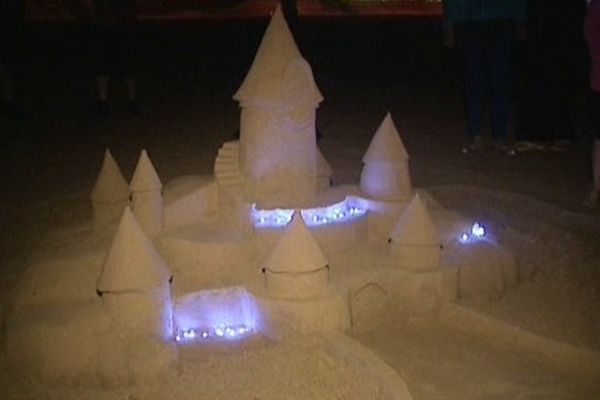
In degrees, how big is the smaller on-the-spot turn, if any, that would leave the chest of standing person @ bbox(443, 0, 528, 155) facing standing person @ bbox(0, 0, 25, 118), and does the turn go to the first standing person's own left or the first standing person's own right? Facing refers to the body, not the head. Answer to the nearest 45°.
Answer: approximately 90° to the first standing person's own right

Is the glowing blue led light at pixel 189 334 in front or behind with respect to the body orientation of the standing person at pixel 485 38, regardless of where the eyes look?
in front

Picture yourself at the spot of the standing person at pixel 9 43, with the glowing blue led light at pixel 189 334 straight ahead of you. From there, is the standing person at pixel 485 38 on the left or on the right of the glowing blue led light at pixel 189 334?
left

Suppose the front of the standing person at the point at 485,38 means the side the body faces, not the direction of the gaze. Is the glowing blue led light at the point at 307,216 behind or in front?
in front

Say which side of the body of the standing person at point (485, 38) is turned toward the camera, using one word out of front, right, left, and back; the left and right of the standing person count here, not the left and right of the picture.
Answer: front

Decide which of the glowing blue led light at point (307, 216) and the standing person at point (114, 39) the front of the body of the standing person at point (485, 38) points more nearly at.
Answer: the glowing blue led light

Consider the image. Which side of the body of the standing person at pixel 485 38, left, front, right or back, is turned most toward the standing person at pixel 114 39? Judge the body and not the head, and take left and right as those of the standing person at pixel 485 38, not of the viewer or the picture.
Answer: right

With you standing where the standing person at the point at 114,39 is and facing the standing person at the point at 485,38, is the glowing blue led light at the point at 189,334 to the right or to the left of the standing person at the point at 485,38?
right

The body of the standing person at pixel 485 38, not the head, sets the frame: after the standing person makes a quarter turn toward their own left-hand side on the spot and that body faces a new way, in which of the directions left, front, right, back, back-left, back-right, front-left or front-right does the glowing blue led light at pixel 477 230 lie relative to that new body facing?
right

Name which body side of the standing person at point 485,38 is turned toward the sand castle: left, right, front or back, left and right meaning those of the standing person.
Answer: front

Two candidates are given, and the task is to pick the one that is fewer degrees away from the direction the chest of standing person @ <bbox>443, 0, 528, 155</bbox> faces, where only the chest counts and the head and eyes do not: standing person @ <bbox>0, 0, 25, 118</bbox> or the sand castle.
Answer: the sand castle
